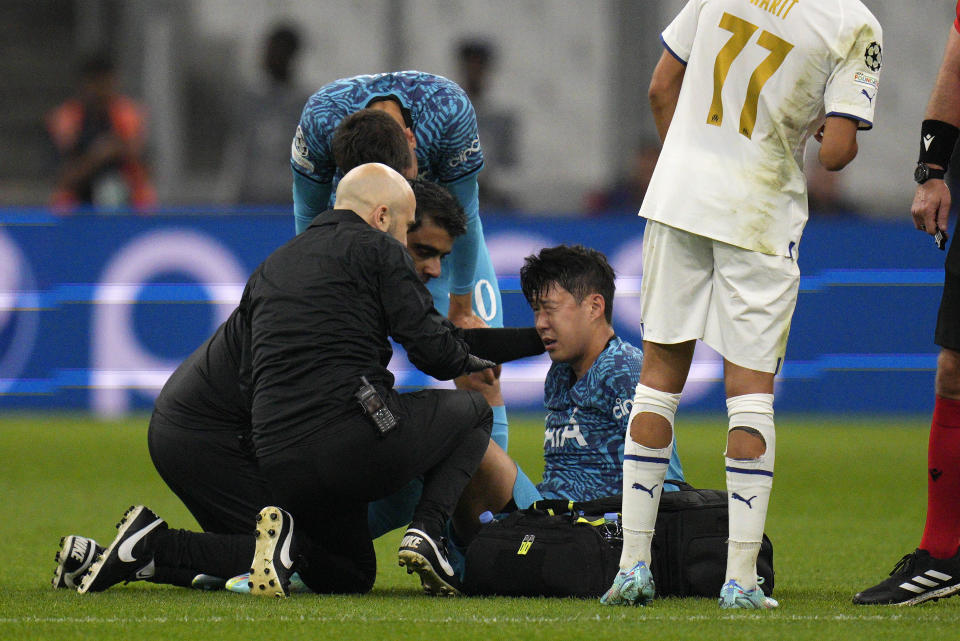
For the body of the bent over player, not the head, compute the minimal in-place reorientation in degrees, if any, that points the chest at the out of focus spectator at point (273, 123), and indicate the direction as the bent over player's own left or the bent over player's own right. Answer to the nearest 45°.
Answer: approximately 180°

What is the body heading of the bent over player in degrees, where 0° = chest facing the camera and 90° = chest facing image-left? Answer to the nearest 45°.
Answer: approximately 0°

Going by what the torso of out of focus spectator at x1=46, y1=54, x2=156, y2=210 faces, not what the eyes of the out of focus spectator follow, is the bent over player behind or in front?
in front

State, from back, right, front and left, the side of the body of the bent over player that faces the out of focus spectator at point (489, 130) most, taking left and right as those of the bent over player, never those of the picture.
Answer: back

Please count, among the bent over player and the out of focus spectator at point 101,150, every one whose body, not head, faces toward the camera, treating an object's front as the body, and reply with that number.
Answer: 2

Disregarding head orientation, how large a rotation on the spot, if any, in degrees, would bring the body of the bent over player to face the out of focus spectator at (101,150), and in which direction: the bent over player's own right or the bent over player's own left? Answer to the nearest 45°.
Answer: approximately 180°

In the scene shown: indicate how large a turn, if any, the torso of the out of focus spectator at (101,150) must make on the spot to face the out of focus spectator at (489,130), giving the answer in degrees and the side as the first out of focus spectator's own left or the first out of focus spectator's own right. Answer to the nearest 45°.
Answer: approximately 90° to the first out of focus spectator's own left

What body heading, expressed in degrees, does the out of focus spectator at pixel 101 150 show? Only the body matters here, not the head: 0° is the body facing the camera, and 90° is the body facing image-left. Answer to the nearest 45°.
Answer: approximately 0°
